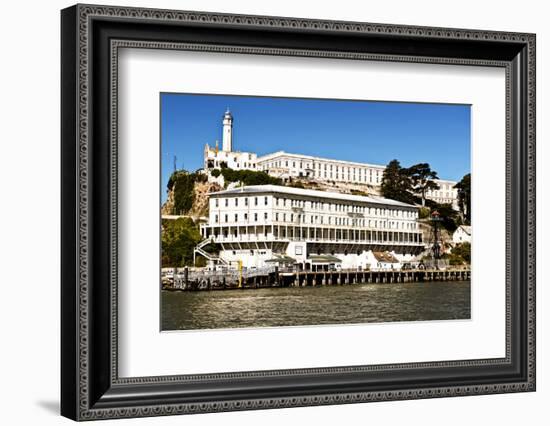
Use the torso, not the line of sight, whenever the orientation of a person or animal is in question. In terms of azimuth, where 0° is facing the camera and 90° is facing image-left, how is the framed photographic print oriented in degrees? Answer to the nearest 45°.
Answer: approximately 315°
